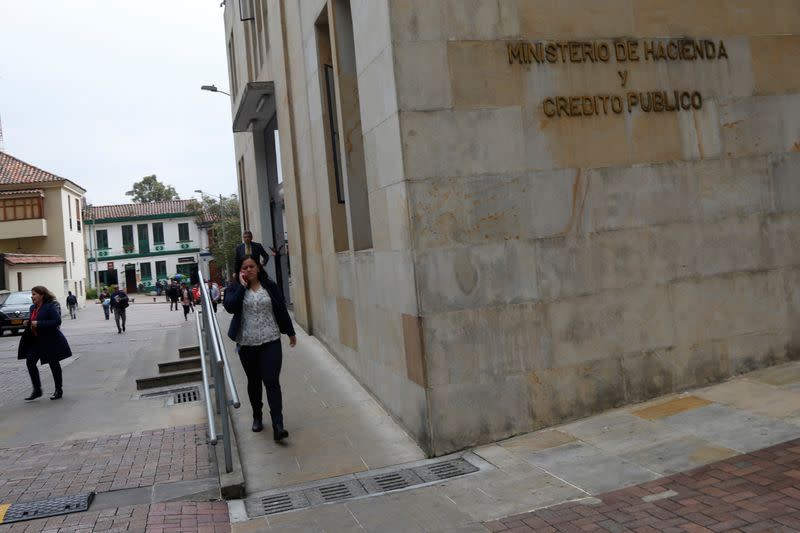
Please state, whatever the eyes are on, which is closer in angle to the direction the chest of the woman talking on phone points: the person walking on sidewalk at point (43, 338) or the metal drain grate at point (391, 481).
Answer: the metal drain grate

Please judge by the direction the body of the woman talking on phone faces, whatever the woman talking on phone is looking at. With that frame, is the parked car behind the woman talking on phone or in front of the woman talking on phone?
behind

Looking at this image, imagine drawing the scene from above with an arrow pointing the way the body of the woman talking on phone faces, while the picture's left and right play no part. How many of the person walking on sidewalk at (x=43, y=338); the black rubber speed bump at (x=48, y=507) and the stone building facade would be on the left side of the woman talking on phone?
1

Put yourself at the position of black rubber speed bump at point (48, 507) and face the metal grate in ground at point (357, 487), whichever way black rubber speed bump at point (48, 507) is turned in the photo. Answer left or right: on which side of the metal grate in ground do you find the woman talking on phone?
left

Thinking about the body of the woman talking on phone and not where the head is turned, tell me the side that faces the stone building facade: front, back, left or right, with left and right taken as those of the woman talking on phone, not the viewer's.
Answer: left

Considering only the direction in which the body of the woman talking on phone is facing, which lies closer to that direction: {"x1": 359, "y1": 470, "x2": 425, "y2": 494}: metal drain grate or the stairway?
the metal drain grate

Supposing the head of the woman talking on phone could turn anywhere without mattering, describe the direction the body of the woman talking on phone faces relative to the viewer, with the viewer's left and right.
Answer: facing the viewer

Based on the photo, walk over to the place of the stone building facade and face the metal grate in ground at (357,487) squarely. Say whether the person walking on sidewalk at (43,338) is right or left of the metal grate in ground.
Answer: right

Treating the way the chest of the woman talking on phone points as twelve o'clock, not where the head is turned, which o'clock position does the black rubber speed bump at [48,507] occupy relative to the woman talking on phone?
The black rubber speed bump is roughly at 2 o'clock from the woman talking on phone.

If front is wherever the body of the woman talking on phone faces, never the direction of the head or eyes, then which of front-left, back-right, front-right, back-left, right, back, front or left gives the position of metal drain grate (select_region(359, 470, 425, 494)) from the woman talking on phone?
front-left

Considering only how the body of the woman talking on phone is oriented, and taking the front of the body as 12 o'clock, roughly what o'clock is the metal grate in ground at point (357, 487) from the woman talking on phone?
The metal grate in ground is roughly at 11 o'clock from the woman talking on phone.

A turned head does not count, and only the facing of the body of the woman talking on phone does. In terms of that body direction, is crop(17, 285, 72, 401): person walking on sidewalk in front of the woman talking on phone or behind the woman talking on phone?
behind
